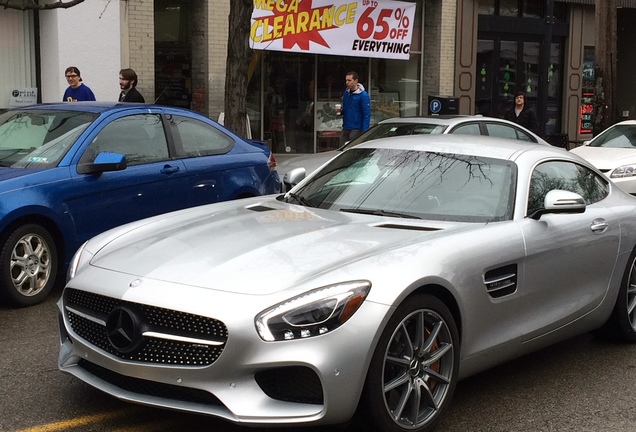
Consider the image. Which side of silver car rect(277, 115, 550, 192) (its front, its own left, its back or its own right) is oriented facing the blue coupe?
front

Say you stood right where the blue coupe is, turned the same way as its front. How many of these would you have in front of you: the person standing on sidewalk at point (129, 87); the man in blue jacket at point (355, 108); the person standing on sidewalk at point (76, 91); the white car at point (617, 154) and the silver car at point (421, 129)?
0

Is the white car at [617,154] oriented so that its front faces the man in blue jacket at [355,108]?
no

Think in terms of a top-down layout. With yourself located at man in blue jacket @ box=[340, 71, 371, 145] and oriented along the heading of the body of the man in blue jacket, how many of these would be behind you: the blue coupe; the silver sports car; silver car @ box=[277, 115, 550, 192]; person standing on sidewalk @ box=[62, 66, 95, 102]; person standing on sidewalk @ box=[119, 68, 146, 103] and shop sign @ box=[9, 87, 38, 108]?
0

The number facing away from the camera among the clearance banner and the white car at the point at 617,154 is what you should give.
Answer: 0

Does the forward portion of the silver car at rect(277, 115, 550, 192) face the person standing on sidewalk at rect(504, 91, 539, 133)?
no

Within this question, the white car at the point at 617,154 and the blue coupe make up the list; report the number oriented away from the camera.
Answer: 0

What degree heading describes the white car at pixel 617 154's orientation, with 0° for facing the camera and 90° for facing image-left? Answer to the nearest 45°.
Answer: approximately 45°

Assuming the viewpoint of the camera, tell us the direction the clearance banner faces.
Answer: facing the viewer

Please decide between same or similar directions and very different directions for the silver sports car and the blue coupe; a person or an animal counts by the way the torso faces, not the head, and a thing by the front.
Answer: same or similar directions

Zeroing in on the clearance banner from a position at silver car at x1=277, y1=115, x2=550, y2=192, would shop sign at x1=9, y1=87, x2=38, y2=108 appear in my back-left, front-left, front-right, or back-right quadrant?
front-left

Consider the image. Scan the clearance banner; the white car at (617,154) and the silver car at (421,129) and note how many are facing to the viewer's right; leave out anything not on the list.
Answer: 0

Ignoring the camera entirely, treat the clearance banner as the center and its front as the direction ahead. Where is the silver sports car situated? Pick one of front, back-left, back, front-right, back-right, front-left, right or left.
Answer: front

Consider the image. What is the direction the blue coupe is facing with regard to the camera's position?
facing the viewer and to the left of the viewer

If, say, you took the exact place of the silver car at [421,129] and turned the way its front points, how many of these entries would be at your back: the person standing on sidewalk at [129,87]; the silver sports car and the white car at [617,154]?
1

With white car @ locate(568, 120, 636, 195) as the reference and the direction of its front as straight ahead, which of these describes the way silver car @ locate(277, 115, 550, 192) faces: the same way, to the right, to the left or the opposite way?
the same way

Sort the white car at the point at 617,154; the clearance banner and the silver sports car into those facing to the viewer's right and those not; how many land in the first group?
0

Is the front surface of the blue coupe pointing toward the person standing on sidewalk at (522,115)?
no
